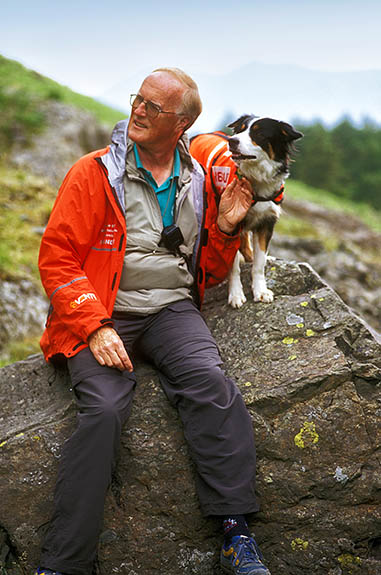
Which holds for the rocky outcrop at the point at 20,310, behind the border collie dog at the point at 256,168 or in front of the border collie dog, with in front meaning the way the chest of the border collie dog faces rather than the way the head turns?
behind

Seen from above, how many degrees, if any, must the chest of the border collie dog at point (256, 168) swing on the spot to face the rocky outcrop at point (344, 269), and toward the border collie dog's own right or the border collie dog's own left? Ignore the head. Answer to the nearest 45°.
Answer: approximately 135° to the border collie dog's own left

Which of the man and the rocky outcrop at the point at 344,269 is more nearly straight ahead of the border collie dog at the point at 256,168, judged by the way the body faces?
the man

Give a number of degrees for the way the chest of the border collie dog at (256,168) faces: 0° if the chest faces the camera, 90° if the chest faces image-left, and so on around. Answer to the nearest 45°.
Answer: approximately 315°

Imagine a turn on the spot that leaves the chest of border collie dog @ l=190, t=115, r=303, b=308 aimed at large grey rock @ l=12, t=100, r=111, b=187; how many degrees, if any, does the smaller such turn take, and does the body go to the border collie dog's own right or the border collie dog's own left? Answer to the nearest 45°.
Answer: approximately 180°
